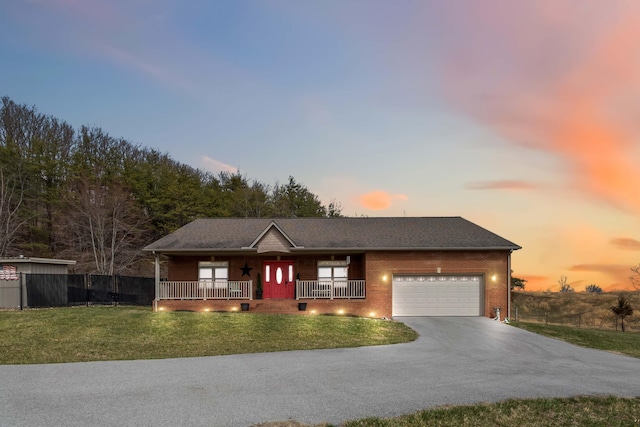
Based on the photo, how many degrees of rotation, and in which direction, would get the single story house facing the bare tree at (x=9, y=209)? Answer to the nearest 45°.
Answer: approximately 135° to its right

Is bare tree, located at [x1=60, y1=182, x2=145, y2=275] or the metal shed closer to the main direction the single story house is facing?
the metal shed

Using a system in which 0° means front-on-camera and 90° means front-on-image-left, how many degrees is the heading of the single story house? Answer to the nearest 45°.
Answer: approximately 0°

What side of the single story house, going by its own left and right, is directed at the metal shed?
right

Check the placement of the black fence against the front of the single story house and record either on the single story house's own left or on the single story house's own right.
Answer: on the single story house's own right
